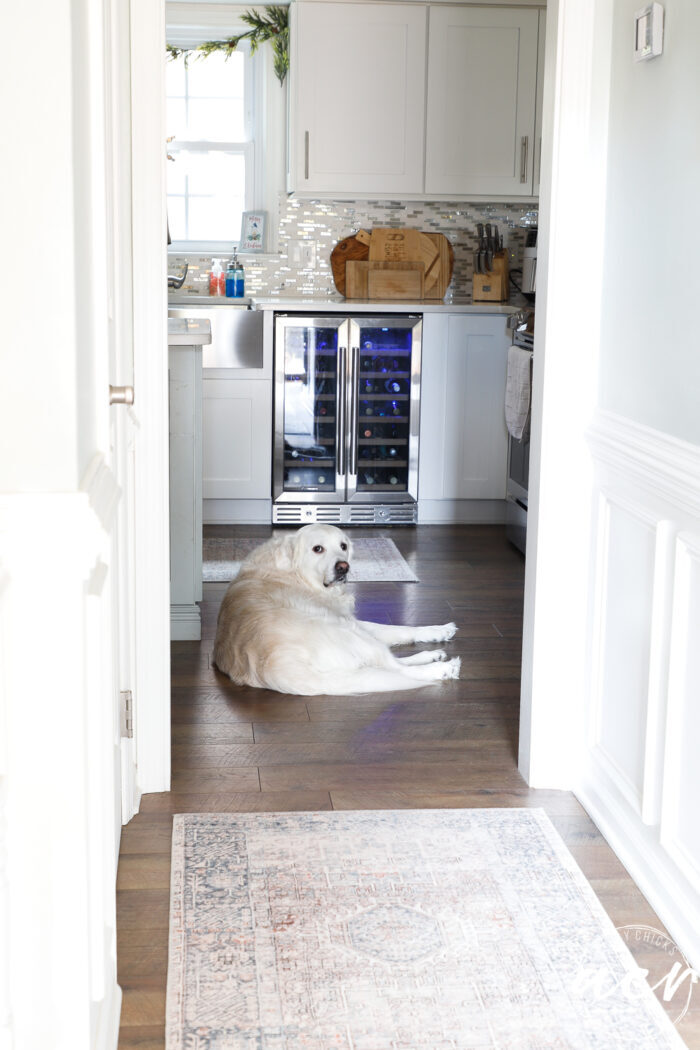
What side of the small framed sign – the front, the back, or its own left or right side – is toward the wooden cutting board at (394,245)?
left

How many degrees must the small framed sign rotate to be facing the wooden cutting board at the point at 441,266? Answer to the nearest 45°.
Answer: approximately 90° to its left

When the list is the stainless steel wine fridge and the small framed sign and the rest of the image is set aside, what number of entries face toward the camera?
2

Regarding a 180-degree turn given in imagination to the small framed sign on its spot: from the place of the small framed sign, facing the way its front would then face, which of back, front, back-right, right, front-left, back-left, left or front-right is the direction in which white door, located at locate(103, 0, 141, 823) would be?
back

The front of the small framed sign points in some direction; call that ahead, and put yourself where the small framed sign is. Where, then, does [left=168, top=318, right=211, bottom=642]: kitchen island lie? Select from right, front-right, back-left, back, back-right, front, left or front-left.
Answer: front

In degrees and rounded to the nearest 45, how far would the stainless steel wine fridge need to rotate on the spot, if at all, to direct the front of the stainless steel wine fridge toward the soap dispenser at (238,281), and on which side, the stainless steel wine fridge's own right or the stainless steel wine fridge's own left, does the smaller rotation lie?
approximately 135° to the stainless steel wine fridge's own right

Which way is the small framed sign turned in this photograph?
toward the camera

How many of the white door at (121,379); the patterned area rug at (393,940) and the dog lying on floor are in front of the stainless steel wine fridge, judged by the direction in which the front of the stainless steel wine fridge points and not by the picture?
3

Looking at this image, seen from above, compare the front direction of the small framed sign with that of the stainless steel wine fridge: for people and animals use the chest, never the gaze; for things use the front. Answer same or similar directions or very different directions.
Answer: same or similar directions

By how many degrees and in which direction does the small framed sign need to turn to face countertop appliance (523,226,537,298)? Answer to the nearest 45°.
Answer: approximately 90° to its left

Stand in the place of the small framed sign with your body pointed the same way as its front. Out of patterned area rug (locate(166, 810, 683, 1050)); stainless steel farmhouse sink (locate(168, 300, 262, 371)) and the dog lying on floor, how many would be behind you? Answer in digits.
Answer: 0

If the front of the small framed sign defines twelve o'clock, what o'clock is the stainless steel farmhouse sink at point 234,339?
The stainless steel farmhouse sink is roughly at 12 o'clock from the small framed sign.

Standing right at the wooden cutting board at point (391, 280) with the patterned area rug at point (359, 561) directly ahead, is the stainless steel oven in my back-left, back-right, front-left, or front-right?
front-left

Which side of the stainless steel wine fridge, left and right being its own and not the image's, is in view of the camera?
front

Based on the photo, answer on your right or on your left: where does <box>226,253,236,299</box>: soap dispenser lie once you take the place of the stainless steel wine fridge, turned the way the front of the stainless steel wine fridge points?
on your right
